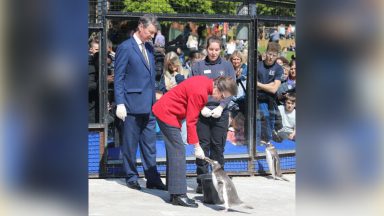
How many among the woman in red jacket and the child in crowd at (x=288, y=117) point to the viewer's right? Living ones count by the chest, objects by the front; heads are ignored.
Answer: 1

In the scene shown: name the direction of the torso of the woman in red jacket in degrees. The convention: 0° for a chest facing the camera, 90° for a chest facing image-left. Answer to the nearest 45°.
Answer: approximately 270°

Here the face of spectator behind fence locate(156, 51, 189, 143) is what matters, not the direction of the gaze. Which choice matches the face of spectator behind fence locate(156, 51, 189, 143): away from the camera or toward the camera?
toward the camera

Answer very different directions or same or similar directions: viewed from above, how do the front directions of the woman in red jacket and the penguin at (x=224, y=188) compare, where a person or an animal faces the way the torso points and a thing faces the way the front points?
very different directions

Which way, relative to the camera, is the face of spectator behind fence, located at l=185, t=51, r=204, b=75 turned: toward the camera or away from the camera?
toward the camera

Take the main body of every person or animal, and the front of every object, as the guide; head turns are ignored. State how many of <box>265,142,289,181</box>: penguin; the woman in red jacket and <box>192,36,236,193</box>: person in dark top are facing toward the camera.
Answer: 1

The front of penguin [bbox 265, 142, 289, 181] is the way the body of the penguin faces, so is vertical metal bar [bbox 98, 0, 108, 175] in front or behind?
in front

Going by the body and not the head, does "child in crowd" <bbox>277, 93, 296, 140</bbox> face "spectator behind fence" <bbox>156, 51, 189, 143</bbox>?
no

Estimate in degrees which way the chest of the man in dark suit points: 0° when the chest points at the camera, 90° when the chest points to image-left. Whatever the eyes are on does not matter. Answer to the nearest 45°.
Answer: approximately 315°

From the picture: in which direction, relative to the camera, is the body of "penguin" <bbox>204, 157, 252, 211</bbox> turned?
to the viewer's left

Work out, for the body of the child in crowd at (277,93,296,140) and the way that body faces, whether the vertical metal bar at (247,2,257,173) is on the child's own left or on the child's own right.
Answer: on the child's own right

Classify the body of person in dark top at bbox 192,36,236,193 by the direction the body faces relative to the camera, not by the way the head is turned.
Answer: toward the camera
